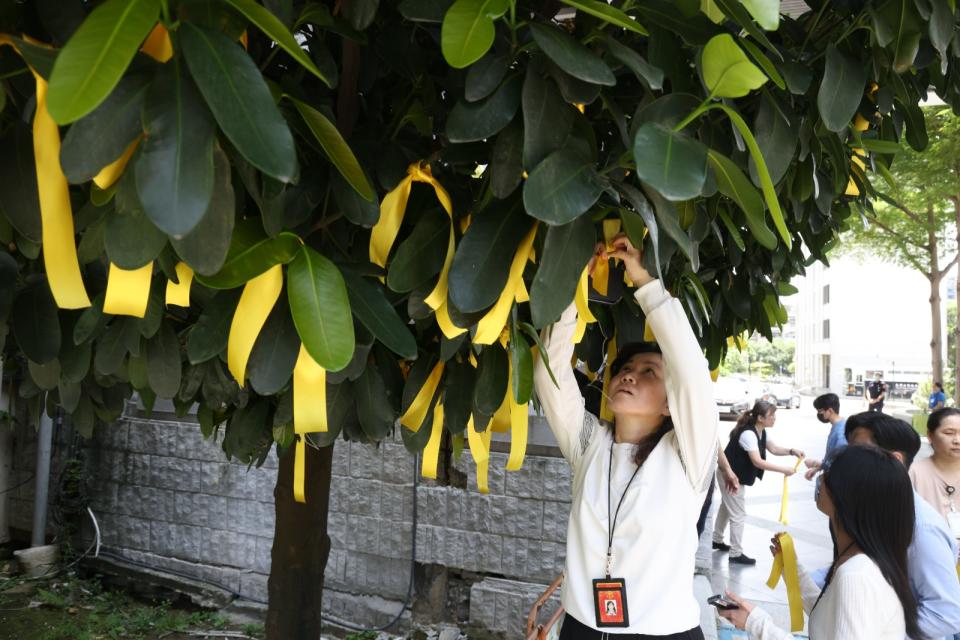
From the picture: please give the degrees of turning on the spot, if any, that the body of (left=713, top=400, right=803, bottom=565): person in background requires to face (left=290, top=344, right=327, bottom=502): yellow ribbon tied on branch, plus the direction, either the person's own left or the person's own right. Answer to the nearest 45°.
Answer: approximately 90° to the person's own right

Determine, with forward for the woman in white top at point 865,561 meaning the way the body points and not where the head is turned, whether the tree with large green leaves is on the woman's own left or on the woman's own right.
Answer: on the woman's own left

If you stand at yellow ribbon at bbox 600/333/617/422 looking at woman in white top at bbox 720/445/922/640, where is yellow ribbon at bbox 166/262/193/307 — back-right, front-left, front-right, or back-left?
back-right

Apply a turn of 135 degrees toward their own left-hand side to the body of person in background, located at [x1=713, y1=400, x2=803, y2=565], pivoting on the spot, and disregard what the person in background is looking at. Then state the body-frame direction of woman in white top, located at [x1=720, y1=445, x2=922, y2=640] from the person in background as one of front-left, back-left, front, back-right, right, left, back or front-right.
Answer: back-left

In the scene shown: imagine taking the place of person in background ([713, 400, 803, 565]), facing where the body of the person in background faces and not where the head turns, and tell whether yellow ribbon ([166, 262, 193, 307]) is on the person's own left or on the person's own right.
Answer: on the person's own right

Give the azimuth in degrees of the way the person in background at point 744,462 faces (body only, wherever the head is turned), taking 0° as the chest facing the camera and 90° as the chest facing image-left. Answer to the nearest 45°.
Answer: approximately 270°

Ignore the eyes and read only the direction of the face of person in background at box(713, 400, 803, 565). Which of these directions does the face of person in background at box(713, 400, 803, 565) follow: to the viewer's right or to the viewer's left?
to the viewer's right

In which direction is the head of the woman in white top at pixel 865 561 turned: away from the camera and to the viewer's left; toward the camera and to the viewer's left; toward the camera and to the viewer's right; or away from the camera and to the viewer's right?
away from the camera and to the viewer's left

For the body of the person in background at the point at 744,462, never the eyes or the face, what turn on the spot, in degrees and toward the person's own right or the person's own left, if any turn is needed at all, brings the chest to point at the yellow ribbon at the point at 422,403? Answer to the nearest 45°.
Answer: approximately 90° to the person's own right

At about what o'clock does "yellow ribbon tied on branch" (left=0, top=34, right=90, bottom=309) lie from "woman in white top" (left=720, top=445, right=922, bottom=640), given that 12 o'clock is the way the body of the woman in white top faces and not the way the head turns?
The yellow ribbon tied on branch is roughly at 10 o'clock from the woman in white top.

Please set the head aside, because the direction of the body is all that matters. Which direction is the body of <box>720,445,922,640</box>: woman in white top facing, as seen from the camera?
to the viewer's left
